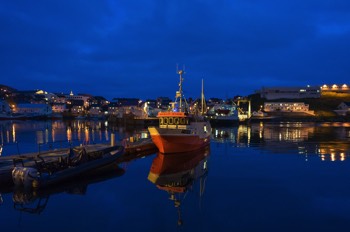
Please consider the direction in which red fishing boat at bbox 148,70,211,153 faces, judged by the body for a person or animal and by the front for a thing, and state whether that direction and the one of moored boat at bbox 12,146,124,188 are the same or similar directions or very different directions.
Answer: very different directions

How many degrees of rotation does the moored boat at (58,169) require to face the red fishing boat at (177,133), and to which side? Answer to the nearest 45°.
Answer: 0° — it already faces it

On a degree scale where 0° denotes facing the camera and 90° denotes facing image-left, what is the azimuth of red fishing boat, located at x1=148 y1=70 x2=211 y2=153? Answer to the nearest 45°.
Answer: approximately 45°

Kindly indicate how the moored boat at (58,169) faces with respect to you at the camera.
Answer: facing away from the viewer and to the right of the viewer

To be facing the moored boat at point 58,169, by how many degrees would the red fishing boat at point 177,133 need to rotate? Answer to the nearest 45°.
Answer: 0° — it already faces it
